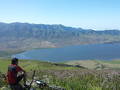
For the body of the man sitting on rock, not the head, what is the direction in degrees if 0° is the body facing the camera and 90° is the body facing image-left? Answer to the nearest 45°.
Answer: approximately 225°
